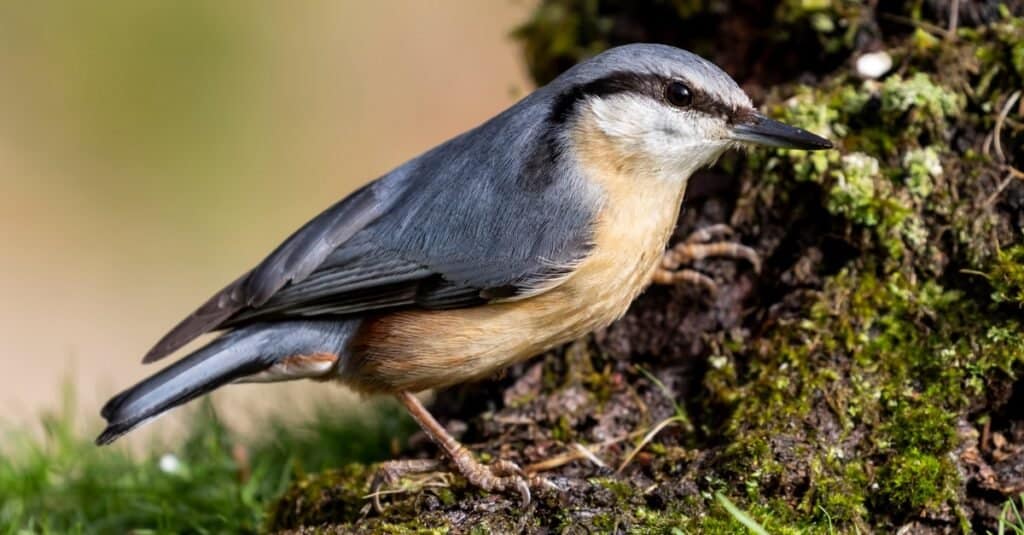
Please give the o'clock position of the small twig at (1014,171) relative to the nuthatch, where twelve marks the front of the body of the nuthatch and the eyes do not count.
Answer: The small twig is roughly at 12 o'clock from the nuthatch.

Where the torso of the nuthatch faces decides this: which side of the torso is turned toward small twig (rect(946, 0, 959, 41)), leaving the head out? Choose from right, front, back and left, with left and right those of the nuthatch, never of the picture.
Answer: front

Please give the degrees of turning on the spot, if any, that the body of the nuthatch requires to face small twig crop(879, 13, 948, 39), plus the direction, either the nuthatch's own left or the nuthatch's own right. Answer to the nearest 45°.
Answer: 0° — it already faces it

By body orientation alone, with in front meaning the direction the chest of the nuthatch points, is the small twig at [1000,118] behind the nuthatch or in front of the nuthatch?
in front

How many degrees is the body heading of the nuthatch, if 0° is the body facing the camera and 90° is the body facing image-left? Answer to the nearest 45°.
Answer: approximately 270°

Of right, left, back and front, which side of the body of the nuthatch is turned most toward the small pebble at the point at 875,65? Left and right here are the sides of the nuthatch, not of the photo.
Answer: front

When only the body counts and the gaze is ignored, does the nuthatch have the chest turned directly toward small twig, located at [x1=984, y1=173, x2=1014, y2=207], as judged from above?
yes
